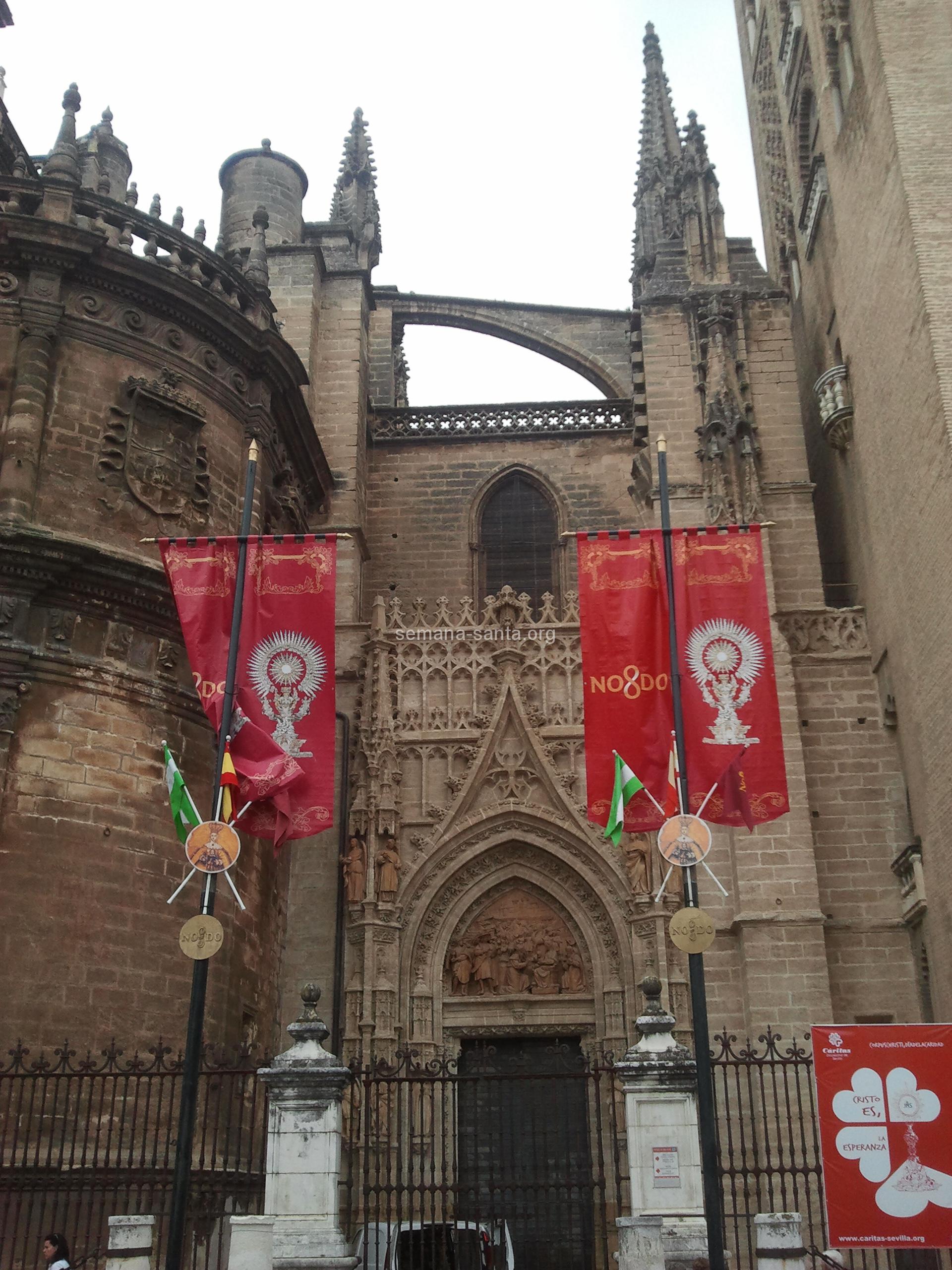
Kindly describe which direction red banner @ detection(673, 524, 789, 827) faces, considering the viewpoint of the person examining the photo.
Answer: facing the viewer

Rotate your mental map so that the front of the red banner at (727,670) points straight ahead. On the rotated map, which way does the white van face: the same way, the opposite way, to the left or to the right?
the opposite way

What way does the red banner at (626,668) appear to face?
toward the camera

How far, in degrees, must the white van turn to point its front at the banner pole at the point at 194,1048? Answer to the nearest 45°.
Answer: approximately 135° to its left

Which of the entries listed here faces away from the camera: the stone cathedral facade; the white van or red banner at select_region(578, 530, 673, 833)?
the white van

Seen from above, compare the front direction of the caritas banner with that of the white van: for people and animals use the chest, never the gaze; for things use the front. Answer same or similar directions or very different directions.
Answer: very different directions

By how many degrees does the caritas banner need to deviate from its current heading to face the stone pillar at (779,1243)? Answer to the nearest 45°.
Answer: approximately 45° to its right

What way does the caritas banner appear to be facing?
toward the camera

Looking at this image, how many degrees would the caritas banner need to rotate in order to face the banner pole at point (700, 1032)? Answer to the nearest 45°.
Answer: approximately 45° to its right
